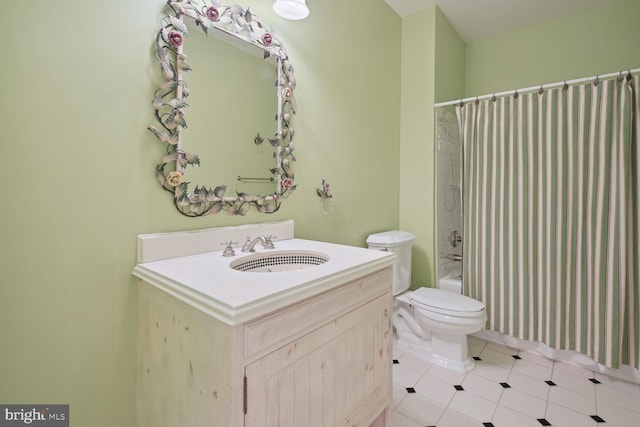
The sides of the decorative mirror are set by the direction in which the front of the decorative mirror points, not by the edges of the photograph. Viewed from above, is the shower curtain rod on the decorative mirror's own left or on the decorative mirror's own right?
on the decorative mirror's own left

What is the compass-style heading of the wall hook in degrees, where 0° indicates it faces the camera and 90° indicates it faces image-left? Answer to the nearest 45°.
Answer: approximately 315°

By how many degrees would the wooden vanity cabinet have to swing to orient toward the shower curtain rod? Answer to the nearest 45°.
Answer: approximately 90° to its left

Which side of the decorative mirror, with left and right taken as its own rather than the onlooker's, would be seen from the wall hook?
left

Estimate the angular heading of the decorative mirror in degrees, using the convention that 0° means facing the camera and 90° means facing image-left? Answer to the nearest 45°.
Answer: approximately 315°

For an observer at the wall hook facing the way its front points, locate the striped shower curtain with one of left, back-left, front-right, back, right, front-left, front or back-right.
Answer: front-left

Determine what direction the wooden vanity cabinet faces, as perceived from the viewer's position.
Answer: facing the viewer and to the right of the viewer

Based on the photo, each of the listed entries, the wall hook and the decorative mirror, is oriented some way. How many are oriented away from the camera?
0

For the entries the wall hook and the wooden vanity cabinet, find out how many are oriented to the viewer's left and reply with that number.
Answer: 0

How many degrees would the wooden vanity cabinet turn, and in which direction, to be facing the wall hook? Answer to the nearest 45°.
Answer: approximately 135° to its left
